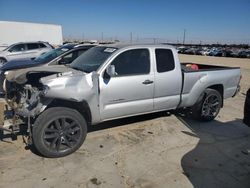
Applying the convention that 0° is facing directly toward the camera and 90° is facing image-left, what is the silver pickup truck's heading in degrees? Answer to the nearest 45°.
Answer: approximately 45°

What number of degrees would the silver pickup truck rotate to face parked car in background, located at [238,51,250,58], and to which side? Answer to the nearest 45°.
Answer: approximately 180°

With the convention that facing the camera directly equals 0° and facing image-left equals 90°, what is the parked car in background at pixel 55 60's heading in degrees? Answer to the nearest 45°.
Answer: approximately 45°

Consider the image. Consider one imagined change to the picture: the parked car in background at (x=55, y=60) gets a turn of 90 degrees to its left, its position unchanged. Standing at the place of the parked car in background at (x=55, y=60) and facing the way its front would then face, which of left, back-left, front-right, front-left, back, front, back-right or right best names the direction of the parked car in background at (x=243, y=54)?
left

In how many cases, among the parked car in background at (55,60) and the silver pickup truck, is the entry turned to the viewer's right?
0

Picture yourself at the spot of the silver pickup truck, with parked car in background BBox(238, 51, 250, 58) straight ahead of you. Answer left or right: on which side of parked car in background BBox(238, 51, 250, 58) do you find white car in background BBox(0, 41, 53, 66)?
left
